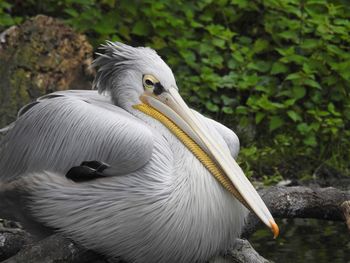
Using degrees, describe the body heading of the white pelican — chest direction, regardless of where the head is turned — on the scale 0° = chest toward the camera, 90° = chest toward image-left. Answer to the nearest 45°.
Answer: approximately 315°

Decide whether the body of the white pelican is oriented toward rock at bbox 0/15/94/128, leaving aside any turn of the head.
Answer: no
